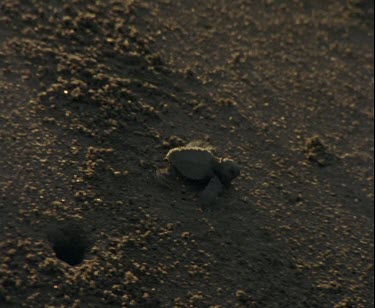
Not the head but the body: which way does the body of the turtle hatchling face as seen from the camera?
to the viewer's right
